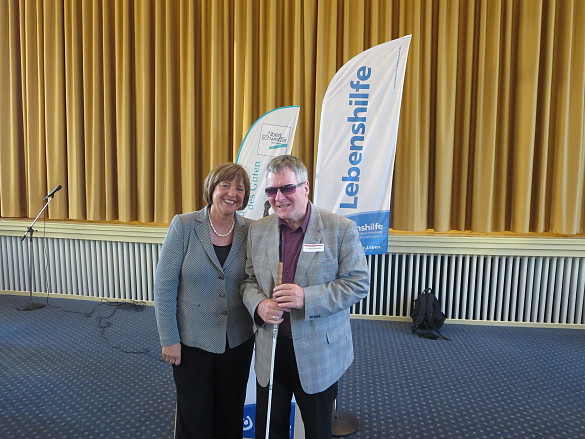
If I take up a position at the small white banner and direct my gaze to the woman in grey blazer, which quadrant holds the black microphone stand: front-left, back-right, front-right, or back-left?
back-right

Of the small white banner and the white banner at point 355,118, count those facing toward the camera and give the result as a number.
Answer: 2

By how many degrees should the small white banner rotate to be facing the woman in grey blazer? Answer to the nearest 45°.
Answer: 0° — it already faces them

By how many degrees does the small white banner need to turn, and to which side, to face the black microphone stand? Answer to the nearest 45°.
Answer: approximately 135° to its right

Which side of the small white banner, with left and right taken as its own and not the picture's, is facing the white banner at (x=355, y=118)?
left

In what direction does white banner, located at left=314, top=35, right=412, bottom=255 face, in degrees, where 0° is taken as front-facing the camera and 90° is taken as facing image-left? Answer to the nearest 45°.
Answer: approximately 0°

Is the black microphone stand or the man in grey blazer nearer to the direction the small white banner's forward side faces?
the man in grey blazer

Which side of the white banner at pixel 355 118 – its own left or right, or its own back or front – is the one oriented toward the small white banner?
right

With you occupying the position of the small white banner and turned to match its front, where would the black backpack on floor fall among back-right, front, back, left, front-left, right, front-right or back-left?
left

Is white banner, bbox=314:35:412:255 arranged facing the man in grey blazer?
yes
